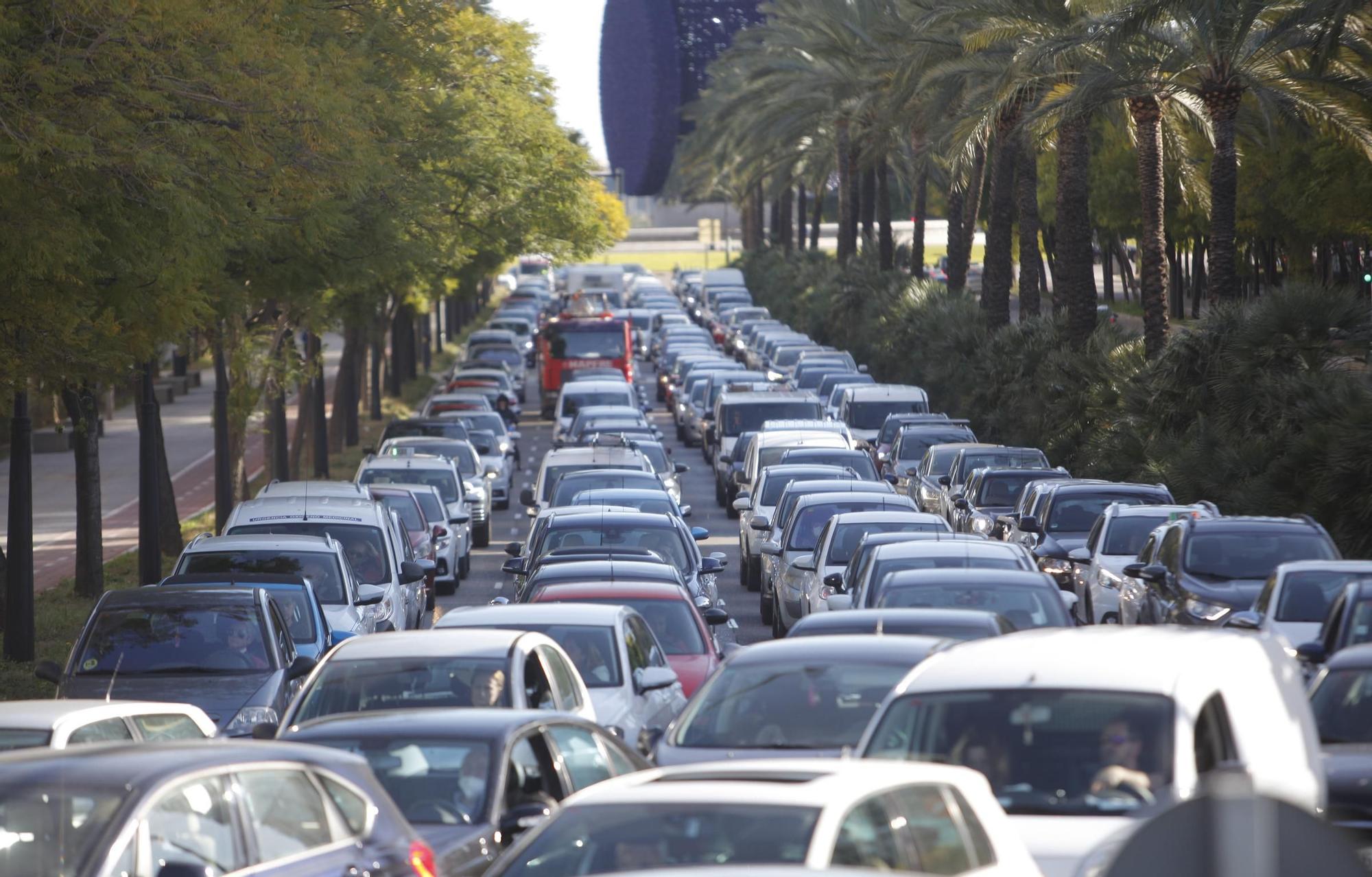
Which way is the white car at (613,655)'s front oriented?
toward the camera

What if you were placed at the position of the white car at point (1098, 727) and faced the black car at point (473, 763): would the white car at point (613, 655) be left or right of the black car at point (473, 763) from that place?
right

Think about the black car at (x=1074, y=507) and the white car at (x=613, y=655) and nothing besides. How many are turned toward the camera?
2

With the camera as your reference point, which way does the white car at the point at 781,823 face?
facing the viewer and to the left of the viewer

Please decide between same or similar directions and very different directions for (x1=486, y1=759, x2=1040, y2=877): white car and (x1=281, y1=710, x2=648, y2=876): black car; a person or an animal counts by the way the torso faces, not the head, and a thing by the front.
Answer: same or similar directions

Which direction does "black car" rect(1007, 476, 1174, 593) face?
toward the camera

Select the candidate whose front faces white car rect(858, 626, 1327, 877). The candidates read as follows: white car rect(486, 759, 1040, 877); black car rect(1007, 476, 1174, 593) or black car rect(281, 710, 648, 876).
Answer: black car rect(1007, 476, 1174, 593)

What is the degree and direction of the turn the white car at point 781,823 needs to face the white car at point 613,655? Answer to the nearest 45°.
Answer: approximately 135° to its right

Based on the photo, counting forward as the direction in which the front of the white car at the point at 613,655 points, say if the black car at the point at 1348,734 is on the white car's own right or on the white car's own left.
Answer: on the white car's own left

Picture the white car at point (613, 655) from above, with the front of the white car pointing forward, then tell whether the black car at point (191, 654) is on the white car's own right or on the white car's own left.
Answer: on the white car's own right

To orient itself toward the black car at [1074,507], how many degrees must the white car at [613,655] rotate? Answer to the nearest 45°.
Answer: approximately 135° to its left

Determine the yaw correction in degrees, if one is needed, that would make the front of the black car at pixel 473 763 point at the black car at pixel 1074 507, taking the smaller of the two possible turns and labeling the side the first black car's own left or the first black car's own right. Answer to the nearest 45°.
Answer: approximately 180°

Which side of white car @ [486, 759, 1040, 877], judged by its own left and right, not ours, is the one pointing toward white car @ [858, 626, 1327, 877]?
back

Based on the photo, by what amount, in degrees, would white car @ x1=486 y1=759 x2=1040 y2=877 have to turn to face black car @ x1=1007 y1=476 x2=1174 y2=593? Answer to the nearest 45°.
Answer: approximately 135° to its right
